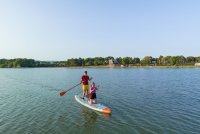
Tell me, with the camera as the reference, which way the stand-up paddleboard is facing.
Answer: facing the viewer and to the right of the viewer
